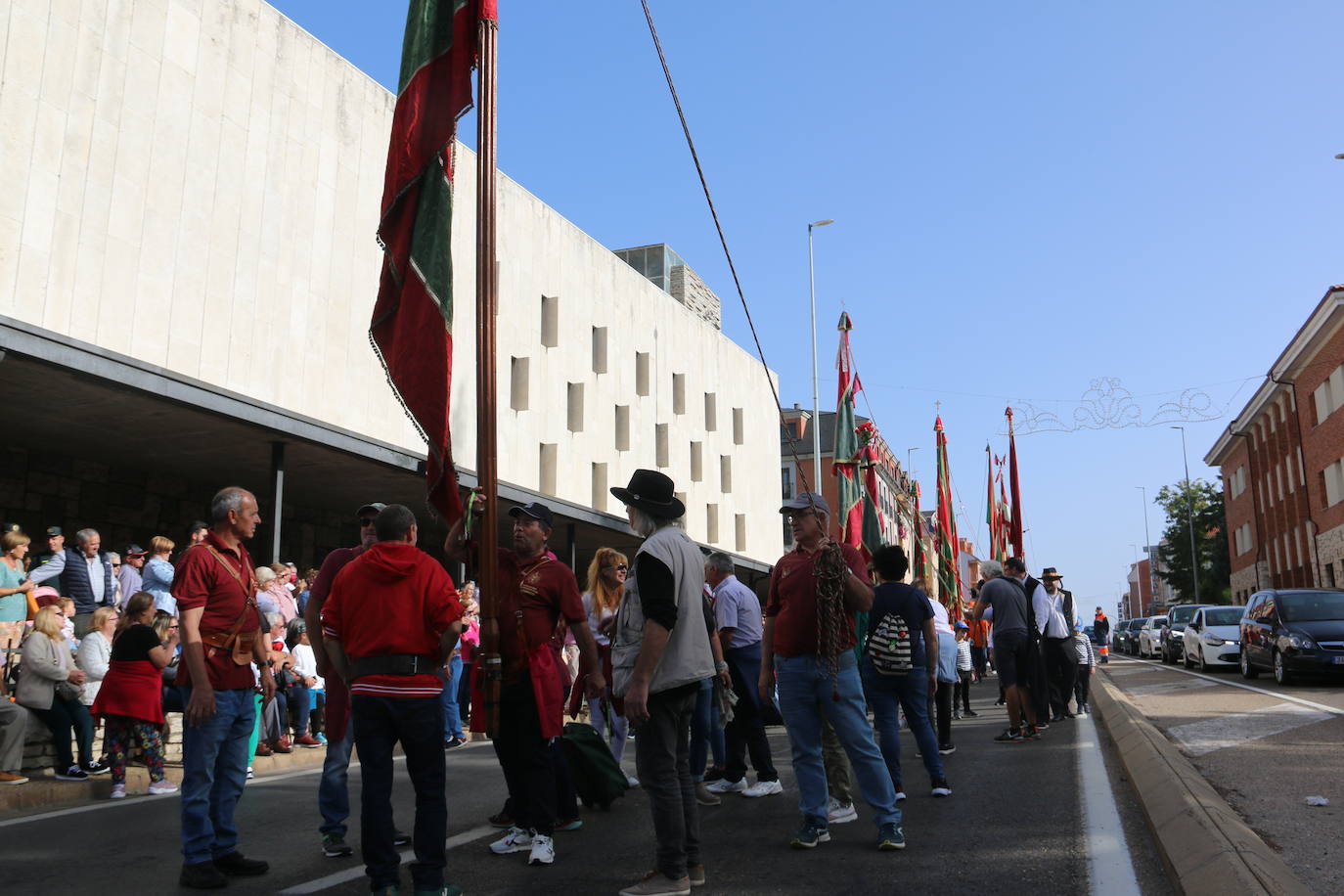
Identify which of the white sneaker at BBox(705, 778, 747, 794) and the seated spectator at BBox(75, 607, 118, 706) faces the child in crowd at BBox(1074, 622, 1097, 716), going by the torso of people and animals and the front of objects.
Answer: the seated spectator

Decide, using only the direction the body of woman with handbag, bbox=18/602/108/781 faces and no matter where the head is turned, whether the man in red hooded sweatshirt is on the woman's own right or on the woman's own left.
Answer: on the woman's own right

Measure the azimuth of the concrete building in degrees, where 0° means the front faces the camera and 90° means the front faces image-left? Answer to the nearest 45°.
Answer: approximately 315°

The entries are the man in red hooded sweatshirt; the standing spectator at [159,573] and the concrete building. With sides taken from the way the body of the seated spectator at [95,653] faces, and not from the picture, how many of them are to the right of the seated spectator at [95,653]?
1

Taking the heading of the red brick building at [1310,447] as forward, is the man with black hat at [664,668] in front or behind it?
in front

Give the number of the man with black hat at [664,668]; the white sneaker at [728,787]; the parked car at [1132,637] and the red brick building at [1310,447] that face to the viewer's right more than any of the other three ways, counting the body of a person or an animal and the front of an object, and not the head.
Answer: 0

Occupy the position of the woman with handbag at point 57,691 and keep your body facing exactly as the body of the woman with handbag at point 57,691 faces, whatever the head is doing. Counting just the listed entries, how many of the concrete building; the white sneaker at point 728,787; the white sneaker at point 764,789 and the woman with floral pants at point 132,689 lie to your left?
1

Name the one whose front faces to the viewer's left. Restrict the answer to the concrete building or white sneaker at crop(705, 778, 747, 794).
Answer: the white sneaker

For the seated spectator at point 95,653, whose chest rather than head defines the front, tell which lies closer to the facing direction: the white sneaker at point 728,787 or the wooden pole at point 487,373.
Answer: the white sneaker

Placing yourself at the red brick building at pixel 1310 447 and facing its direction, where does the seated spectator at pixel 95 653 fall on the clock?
The seated spectator is roughly at 11 o'clock from the red brick building.

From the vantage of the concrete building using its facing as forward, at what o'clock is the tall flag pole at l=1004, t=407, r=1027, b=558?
The tall flag pole is roughly at 10 o'clock from the concrete building.

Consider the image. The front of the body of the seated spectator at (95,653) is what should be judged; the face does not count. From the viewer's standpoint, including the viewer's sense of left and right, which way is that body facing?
facing to the right of the viewer

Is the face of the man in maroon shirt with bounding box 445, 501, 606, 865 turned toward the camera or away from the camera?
toward the camera

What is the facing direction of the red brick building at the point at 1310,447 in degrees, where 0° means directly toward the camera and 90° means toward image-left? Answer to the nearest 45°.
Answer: approximately 45°

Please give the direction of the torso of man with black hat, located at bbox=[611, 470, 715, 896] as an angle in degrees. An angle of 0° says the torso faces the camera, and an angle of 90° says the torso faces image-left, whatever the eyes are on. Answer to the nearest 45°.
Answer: approximately 90°
